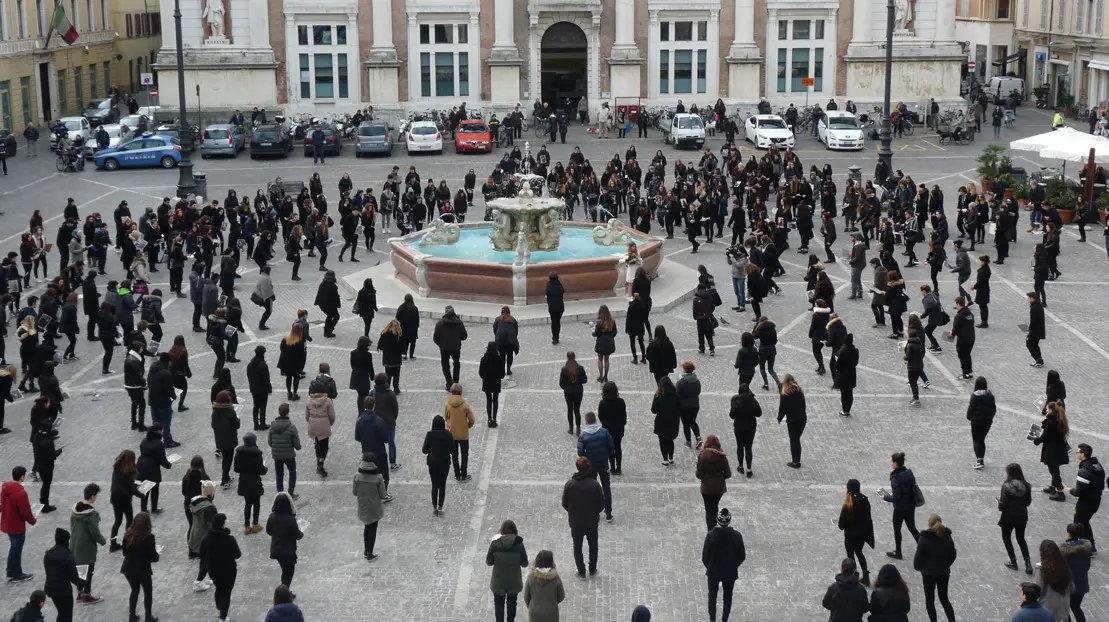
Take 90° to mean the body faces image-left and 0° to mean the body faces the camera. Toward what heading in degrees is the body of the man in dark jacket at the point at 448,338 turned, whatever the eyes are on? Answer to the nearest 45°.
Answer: approximately 180°

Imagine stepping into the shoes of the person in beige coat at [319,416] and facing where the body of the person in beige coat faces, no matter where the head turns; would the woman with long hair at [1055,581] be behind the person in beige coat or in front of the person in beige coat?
behind

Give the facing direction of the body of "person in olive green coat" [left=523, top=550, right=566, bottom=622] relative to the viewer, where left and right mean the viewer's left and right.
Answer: facing away from the viewer

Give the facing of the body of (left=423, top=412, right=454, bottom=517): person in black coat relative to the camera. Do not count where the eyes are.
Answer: away from the camera

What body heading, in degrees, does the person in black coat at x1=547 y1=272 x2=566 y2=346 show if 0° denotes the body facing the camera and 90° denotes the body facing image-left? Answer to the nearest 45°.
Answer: approximately 180°

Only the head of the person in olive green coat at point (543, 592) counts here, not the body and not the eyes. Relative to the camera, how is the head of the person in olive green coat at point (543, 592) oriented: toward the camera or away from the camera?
away from the camera

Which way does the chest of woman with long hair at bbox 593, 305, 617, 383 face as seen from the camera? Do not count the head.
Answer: away from the camera

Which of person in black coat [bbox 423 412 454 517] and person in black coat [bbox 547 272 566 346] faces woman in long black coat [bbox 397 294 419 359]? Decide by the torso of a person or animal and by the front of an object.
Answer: person in black coat [bbox 423 412 454 517]

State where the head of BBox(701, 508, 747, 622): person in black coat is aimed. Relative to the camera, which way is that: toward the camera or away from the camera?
away from the camera

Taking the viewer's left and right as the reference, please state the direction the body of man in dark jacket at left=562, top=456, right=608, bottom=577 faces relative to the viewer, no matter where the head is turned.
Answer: facing away from the viewer

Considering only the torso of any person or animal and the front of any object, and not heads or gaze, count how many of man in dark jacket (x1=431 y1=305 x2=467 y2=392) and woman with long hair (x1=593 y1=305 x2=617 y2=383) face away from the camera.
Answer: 2

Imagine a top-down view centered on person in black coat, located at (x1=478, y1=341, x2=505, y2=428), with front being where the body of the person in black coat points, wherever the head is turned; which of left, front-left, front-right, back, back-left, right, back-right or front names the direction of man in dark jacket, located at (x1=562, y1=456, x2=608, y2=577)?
back

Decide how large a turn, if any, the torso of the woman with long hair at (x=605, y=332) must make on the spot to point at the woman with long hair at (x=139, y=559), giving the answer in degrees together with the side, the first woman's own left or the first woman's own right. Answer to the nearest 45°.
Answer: approximately 135° to the first woman's own left

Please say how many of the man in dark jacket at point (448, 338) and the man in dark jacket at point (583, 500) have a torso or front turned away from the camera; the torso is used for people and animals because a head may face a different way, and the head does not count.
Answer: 2
